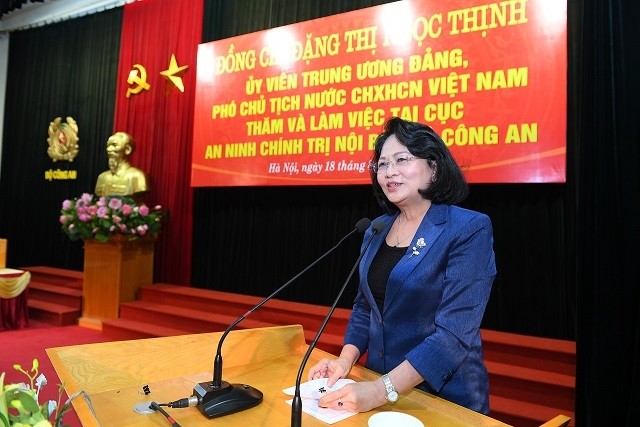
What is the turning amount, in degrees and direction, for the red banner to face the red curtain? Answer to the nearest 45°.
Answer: approximately 90° to its right

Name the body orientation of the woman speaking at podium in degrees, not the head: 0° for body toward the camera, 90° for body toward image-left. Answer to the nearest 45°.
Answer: approximately 45°

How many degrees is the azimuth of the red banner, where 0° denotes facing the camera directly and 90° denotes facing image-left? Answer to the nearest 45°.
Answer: approximately 45°

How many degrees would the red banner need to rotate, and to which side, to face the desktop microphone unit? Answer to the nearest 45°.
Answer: approximately 45° to its left

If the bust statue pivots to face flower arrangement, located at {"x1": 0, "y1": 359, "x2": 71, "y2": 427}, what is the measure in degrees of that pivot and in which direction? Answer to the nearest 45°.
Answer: approximately 45° to its left

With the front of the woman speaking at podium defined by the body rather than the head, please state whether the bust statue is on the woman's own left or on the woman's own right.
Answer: on the woman's own right

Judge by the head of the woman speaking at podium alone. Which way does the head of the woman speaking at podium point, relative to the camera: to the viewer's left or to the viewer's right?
to the viewer's left

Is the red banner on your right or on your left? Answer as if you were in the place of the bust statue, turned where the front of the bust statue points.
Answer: on your left

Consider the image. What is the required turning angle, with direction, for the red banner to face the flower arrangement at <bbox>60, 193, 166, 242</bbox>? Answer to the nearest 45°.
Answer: approximately 45° to its right

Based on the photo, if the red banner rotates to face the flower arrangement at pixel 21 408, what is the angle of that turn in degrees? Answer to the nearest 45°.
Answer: approximately 45° to its left

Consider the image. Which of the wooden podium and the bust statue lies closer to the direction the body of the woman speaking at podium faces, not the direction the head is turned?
the wooden podium
